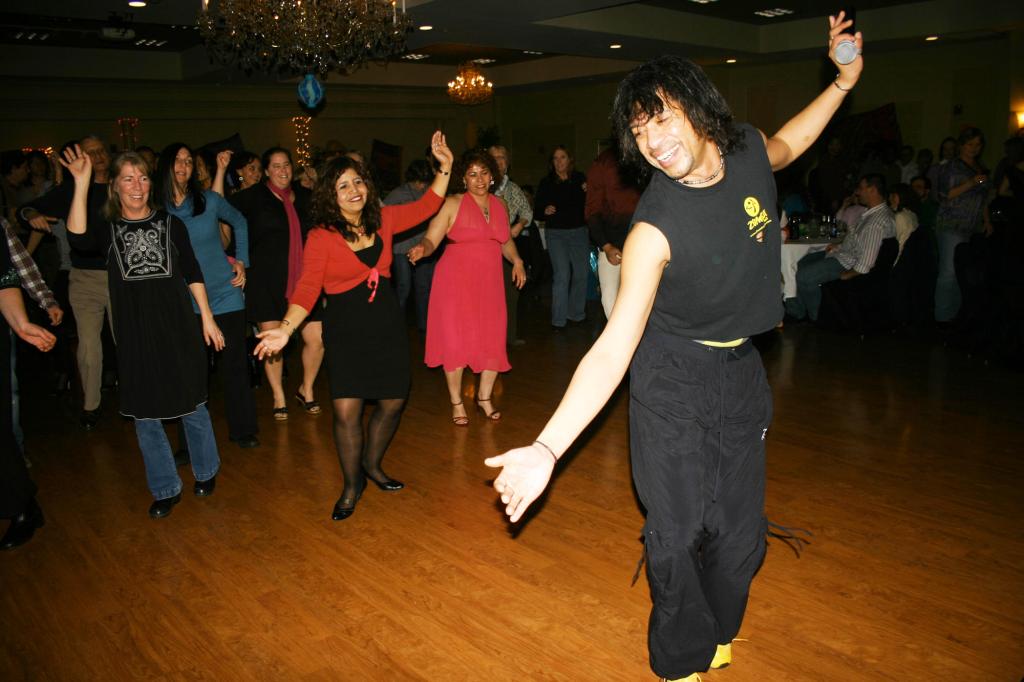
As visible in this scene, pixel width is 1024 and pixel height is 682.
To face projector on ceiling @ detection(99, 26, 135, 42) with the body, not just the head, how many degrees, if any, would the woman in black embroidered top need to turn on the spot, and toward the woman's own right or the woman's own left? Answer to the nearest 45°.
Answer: approximately 180°

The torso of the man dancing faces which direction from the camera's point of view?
toward the camera

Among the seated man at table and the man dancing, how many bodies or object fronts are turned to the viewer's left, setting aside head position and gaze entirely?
1

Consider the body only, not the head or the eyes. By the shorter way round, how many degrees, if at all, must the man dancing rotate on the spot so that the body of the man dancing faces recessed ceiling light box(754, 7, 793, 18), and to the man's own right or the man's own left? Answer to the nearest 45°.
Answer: approximately 180°

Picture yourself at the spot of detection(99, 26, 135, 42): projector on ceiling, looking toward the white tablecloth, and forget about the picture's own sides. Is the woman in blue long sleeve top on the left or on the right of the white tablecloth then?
right

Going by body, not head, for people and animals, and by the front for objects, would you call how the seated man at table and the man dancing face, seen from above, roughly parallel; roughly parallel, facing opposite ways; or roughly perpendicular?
roughly perpendicular

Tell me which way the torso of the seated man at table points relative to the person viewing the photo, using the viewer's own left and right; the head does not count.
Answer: facing to the left of the viewer

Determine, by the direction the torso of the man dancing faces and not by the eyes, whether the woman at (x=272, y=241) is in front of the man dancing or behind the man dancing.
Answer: behind

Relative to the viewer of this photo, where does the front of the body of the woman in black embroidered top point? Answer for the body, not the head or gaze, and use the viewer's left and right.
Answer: facing the viewer

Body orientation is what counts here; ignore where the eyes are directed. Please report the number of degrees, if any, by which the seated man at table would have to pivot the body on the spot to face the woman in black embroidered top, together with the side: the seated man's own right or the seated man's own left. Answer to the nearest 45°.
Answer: approximately 45° to the seated man's own left

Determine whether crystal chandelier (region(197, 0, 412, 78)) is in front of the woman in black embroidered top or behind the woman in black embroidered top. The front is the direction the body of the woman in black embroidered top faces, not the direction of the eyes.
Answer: behind

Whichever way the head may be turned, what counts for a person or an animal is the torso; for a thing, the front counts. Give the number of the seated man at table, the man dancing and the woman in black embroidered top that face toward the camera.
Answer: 2
